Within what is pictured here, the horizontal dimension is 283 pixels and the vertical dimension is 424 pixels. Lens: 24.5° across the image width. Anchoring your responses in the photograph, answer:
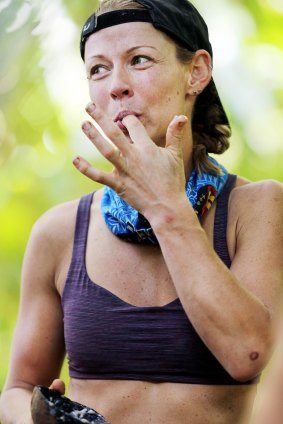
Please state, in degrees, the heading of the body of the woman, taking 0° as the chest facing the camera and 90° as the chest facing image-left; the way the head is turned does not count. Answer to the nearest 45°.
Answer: approximately 0°
